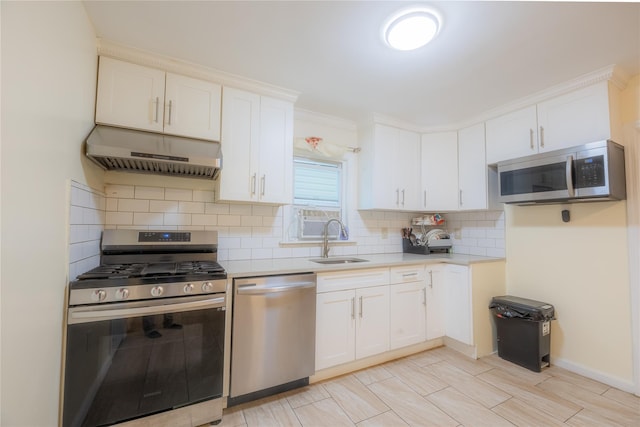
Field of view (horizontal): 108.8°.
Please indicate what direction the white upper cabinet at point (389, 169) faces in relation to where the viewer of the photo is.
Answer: facing the viewer and to the right of the viewer

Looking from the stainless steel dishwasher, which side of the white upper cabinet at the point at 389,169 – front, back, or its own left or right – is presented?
right

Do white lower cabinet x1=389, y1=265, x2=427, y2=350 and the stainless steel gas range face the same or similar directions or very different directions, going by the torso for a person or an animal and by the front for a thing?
same or similar directions

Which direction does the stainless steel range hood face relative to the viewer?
toward the camera

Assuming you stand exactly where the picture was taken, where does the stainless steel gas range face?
facing the viewer

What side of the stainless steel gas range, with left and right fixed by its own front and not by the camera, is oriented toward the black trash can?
left

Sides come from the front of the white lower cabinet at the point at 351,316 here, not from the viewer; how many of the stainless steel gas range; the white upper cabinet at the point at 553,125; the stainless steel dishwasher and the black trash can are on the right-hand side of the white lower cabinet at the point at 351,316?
2

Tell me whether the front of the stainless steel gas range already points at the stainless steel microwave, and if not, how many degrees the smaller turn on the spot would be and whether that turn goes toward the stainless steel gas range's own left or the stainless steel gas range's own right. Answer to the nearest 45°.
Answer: approximately 45° to the stainless steel gas range's own left

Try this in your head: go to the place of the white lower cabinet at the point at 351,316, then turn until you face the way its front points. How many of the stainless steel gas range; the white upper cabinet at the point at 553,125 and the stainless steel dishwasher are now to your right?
2

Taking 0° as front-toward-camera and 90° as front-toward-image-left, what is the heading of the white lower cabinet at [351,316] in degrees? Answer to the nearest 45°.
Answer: approximately 315°

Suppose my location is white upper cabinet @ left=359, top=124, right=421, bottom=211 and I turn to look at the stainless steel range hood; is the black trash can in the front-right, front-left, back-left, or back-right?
back-left

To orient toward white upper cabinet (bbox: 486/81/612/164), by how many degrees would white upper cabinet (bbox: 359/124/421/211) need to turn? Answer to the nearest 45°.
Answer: approximately 45° to its left

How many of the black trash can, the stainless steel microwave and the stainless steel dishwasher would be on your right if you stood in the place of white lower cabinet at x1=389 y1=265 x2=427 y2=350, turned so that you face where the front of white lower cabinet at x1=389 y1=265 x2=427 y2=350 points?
1

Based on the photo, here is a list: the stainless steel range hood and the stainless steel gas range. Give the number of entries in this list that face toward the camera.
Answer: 2

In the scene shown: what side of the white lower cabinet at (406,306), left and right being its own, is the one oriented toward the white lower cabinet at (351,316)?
right

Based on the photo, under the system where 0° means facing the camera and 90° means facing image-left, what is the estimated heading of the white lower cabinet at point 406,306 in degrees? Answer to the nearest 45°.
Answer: approximately 315°
